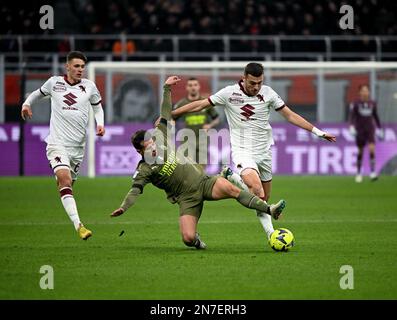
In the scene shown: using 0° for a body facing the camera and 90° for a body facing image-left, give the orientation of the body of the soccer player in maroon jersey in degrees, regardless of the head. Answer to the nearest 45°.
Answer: approximately 0°

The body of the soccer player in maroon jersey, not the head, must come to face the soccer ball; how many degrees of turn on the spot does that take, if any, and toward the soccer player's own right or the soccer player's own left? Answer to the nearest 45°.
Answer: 0° — they already face it
